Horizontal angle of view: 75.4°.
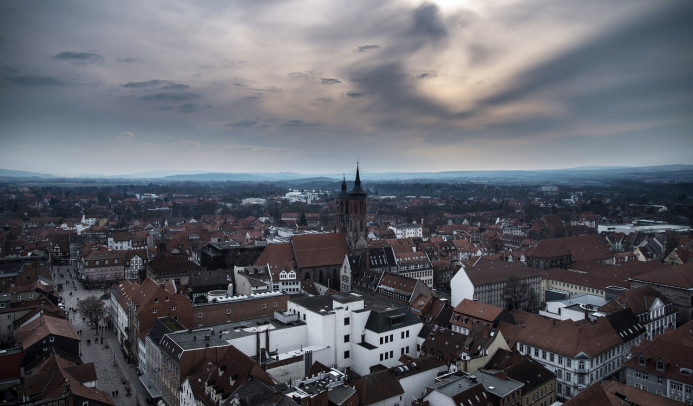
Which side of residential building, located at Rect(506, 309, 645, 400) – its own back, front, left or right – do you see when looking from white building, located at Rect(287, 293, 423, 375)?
right

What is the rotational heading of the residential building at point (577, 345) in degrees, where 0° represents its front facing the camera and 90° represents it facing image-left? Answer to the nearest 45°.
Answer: approximately 0°
